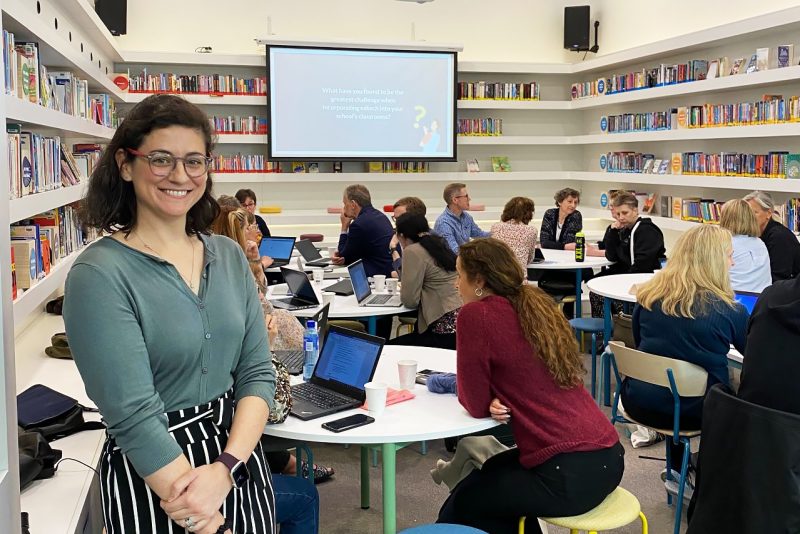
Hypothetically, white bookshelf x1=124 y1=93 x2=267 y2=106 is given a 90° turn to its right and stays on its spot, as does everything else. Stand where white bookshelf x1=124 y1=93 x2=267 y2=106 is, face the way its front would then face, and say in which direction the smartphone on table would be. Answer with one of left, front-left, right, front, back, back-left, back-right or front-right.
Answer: left

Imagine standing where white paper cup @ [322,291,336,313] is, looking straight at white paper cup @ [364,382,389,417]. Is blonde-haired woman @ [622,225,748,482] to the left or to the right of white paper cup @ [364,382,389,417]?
left

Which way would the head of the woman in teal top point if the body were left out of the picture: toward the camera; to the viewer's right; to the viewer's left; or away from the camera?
toward the camera

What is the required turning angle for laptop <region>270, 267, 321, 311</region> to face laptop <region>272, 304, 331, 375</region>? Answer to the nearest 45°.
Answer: approximately 45° to its left

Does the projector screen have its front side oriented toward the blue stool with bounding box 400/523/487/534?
yes

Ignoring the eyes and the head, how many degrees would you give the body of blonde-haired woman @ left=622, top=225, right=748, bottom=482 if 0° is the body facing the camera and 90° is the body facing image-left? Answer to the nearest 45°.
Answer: approximately 225°

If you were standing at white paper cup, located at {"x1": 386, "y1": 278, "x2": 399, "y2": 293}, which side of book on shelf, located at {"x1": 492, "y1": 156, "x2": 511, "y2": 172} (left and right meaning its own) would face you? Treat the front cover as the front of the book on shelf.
front

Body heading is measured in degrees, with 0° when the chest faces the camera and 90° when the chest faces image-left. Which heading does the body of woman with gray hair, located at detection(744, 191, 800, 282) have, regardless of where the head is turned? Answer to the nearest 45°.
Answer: approximately 90°

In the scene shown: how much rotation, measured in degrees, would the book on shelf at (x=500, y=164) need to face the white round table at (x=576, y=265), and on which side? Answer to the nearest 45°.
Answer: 0° — it already faces it

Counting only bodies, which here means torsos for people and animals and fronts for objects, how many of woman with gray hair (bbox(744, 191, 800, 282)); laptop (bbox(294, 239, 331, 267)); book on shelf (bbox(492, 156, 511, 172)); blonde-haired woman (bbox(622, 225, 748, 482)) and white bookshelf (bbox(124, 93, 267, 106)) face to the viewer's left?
1

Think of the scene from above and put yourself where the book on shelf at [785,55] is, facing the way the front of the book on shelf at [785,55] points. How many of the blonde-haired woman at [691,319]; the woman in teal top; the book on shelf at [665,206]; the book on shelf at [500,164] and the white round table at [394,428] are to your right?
2

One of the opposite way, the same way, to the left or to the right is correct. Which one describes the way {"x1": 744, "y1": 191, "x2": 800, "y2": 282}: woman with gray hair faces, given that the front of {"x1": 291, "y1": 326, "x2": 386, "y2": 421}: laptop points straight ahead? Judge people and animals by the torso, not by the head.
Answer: to the right

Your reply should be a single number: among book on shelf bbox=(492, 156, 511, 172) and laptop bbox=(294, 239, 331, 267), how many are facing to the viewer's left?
0

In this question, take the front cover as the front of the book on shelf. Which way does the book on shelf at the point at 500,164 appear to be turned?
toward the camera
